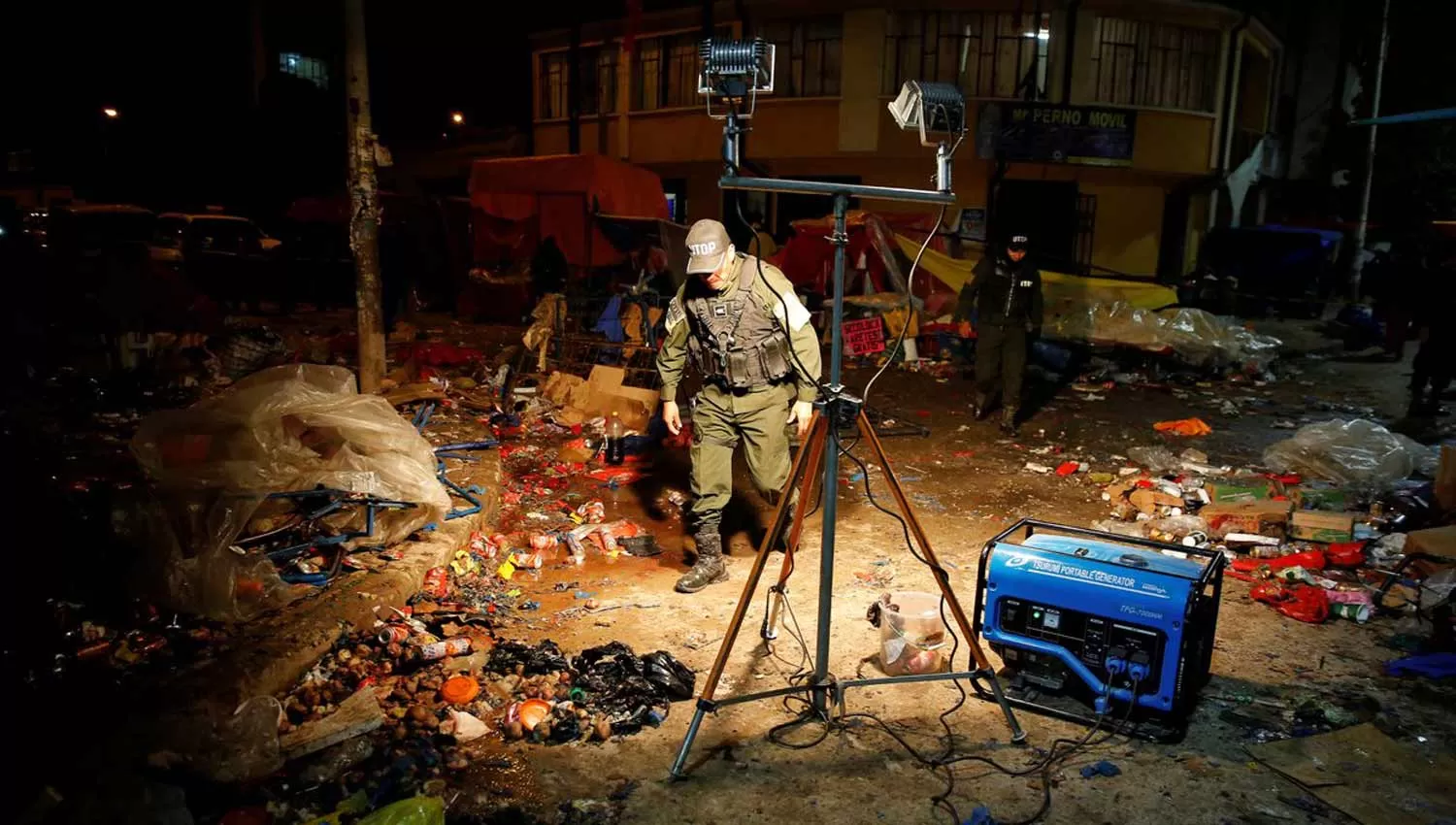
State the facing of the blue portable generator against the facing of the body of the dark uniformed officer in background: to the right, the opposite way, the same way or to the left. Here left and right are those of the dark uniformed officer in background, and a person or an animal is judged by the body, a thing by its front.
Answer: the same way

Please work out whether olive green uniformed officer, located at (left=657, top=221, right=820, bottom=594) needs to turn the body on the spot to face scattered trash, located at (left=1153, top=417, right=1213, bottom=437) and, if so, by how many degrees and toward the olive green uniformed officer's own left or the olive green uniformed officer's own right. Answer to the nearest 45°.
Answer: approximately 180°

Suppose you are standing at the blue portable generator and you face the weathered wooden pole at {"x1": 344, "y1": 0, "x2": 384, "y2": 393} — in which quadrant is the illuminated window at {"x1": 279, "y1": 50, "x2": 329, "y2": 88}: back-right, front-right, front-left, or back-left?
front-right

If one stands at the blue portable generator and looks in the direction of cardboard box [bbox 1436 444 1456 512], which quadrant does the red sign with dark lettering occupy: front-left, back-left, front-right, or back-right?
front-left

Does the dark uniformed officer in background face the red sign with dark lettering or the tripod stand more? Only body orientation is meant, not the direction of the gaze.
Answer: the tripod stand

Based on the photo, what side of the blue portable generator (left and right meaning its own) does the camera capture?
front

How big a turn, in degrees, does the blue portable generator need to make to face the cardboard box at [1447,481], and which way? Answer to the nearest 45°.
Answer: approximately 135° to its left

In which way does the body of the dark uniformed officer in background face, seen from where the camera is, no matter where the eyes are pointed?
toward the camera

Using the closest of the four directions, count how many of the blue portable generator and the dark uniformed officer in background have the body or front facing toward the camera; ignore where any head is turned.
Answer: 2

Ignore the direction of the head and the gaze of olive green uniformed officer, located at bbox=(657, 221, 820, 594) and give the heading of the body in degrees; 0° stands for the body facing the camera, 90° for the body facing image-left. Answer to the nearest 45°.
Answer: approximately 45°

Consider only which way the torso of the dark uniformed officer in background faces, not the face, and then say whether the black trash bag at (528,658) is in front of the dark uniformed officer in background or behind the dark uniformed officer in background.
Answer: in front

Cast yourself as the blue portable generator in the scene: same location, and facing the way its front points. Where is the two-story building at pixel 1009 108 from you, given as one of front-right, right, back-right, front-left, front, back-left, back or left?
back

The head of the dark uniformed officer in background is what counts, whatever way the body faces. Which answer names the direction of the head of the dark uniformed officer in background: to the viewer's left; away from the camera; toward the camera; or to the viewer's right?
toward the camera

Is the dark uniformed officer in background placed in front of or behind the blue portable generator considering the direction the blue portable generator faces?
behind

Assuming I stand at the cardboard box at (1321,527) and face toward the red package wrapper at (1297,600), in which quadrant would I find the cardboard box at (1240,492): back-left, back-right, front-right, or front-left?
back-right

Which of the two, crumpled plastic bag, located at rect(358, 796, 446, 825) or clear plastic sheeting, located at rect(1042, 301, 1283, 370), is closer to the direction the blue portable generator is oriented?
the crumpled plastic bag
